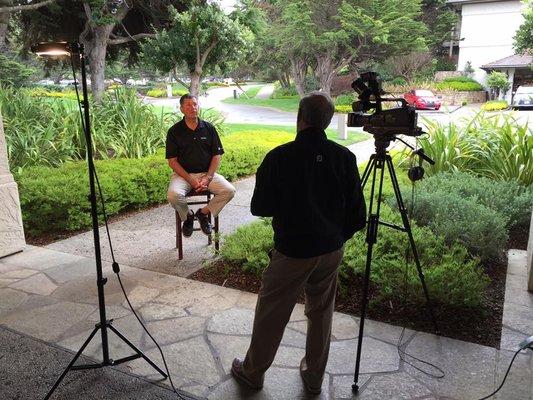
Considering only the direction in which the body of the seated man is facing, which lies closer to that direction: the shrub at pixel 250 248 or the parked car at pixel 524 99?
the shrub

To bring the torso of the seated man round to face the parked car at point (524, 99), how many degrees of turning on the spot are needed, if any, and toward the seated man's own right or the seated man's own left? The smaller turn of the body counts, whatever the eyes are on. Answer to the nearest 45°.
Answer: approximately 135° to the seated man's own left

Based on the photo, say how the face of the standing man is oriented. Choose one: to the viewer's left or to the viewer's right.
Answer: to the viewer's left

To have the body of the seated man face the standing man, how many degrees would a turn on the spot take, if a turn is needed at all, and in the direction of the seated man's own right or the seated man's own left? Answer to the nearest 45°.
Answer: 0° — they already face them

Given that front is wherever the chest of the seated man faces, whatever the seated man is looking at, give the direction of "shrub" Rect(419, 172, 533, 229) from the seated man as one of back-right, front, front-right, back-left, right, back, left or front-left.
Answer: left

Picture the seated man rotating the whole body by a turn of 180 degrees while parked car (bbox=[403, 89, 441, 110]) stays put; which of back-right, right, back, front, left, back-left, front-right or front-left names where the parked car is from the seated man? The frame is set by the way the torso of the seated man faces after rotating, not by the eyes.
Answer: front-right

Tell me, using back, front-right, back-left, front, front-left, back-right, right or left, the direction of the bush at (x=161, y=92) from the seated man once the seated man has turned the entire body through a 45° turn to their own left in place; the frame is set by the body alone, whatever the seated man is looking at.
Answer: back-left

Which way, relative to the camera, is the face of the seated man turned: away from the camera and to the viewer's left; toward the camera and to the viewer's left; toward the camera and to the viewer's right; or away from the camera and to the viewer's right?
toward the camera and to the viewer's right

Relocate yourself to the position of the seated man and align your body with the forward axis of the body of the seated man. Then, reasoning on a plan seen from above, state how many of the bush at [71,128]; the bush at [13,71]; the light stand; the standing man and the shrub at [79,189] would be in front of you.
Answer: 2

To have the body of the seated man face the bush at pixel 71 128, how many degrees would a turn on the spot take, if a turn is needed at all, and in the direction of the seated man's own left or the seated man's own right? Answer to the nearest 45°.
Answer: approximately 135° to the seated man's own right

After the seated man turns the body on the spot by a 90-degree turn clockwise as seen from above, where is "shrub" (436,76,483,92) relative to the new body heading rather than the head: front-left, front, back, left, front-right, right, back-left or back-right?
back-right

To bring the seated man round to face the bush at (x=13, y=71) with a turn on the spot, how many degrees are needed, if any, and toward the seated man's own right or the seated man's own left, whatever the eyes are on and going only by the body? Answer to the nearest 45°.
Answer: approximately 135° to the seated man's own right

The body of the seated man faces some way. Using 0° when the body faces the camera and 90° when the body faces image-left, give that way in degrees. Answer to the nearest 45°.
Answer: approximately 0°

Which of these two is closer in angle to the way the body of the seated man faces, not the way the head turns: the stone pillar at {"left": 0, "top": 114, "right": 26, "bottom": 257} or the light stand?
the light stand

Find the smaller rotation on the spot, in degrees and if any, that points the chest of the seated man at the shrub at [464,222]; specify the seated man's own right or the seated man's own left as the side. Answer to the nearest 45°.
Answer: approximately 90° to the seated man's own left
